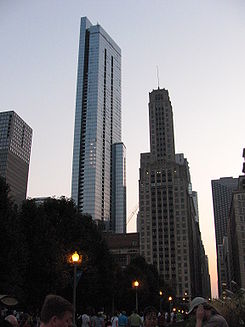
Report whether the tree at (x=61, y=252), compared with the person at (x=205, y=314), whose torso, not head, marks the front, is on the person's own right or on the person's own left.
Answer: on the person's own right

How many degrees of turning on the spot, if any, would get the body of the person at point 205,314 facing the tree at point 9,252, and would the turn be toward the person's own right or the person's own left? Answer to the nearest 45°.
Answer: approximately 45° to the person's own right

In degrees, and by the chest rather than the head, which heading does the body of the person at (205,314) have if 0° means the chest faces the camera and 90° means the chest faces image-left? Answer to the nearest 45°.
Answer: approximately 90°
